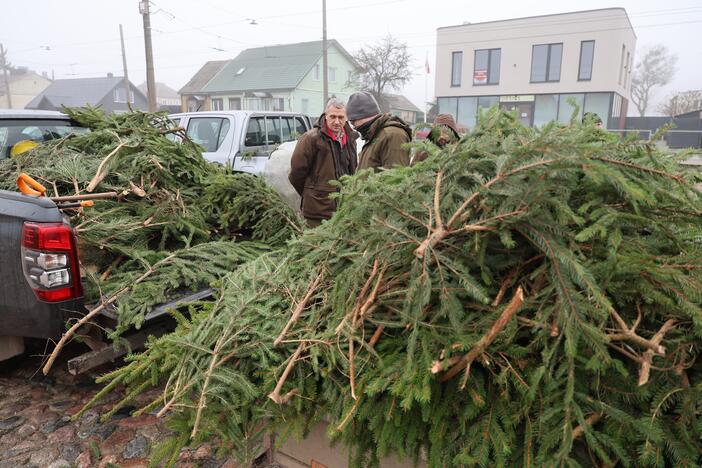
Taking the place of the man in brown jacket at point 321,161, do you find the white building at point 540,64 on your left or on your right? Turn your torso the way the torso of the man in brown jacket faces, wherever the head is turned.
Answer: on your left

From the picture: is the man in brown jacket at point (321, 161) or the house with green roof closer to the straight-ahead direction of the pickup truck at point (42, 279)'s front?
the house with green roof

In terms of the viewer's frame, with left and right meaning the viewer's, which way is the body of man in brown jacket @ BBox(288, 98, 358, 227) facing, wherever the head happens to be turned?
facing the viewer and to the right of the viewer

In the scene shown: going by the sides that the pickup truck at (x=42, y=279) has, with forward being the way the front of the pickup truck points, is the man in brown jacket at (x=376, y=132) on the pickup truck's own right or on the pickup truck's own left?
on the pickup truck's own right

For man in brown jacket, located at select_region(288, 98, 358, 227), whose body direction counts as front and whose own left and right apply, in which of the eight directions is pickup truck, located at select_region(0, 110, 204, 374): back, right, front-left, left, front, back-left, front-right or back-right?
right

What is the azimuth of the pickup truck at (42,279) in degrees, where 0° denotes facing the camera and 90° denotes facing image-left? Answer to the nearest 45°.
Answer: approximately 135°

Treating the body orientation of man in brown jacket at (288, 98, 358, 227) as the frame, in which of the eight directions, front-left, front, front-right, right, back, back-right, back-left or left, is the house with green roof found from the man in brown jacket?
back-left

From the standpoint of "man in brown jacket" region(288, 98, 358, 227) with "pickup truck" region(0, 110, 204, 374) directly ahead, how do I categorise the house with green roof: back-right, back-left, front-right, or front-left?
back-right

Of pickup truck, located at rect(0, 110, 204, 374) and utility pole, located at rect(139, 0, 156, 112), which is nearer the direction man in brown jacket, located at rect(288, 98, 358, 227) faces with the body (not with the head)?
the pickup truck

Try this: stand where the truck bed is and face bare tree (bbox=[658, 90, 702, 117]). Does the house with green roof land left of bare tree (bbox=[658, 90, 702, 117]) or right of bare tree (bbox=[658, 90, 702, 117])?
left

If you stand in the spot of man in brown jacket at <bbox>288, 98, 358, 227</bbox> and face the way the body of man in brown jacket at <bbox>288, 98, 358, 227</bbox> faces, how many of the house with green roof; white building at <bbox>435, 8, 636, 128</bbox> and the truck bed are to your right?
1

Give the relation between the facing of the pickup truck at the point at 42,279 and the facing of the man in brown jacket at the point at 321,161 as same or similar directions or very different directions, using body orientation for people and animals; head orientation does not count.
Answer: very different directions

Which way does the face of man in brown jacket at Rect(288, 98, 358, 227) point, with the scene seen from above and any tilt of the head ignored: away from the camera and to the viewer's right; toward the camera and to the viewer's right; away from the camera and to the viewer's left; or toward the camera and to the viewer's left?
toward the camera and to the viewer's right

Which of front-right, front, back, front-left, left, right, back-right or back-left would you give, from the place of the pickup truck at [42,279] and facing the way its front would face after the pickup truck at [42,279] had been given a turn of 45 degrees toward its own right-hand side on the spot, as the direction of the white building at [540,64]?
front-right
